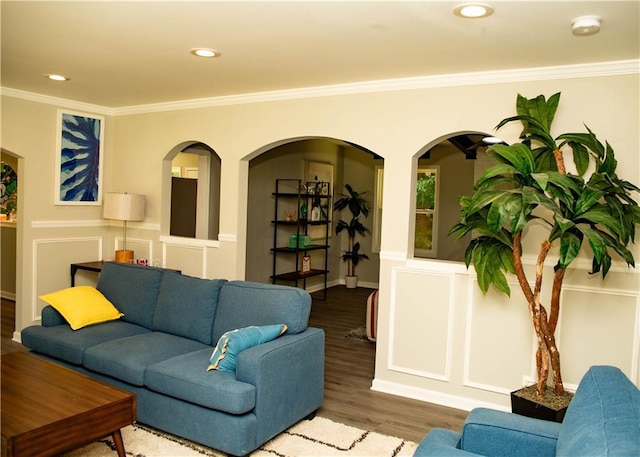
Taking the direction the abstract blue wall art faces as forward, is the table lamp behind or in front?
in front

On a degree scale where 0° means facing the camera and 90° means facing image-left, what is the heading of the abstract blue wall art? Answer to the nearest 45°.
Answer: approximately 315°

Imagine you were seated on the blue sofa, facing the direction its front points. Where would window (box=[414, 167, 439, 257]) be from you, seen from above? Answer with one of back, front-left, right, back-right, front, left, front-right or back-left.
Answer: back

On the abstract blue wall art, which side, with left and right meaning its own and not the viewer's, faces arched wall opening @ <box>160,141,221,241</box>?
left

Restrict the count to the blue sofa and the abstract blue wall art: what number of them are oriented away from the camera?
0

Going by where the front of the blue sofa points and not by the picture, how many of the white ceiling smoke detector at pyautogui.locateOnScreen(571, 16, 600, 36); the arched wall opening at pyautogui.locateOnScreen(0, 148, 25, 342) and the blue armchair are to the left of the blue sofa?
2

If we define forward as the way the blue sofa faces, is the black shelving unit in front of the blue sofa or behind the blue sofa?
behind

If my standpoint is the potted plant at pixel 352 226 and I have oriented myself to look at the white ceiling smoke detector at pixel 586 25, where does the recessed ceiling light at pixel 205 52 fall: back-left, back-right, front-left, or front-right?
front-right

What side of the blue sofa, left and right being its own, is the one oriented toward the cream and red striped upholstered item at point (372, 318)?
back

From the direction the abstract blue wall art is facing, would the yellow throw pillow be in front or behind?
in front

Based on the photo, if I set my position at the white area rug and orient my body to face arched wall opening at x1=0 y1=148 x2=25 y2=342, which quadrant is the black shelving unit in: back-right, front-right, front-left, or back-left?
front-right

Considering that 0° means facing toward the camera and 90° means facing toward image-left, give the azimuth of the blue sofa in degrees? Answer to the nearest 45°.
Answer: approximately 45°

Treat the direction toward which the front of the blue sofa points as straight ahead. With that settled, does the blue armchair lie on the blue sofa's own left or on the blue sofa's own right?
on the blue sofa's own left
